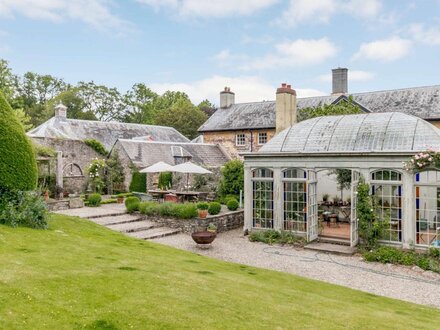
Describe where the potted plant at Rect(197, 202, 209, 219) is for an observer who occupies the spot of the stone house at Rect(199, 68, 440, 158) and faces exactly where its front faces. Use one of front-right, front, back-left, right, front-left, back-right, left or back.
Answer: front

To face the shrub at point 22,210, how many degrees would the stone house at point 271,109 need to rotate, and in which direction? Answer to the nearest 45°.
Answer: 0° — it already faces it

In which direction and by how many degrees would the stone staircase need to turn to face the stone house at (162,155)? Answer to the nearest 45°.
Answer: approximately 135° to its left

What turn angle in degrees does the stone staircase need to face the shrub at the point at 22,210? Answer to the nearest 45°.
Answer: approximately 90° to its right

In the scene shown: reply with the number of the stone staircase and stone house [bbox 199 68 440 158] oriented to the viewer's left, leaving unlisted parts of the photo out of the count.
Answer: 0

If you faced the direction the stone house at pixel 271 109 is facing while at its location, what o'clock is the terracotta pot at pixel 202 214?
The terracotta pot is roughly at 12 o'clock from the stone house.

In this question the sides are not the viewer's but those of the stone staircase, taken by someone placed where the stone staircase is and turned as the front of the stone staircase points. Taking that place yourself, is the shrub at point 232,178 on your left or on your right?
on your left

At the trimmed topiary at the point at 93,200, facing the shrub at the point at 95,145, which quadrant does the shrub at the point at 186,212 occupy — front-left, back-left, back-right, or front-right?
back-right

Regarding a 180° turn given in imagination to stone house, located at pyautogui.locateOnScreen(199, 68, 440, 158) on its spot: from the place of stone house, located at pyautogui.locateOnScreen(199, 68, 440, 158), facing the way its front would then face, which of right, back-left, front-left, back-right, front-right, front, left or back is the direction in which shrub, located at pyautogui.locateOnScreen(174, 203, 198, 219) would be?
back

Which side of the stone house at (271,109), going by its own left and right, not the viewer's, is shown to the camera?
front

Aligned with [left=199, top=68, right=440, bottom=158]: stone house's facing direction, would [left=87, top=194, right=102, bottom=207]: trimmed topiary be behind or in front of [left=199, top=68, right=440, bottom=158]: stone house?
in front

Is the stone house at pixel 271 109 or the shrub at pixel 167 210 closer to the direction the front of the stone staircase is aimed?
the shrub

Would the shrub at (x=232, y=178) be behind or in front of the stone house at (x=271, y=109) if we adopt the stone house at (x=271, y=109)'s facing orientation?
in front
